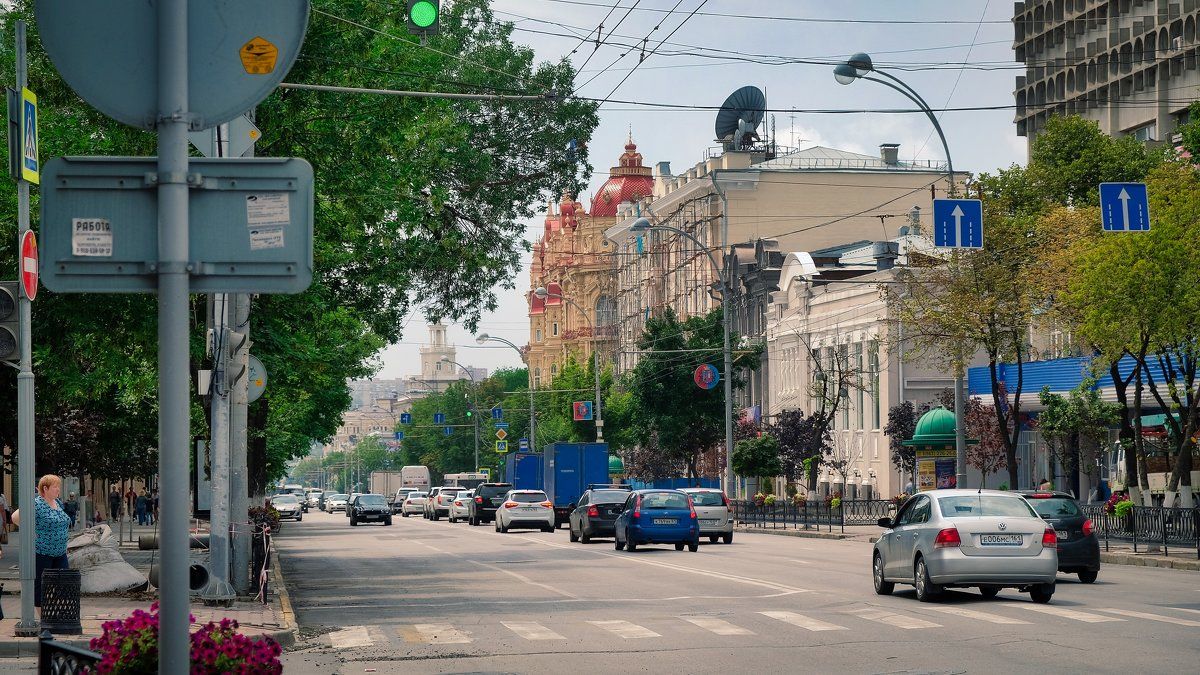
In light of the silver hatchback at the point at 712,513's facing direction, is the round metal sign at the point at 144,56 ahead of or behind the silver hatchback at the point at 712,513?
behind

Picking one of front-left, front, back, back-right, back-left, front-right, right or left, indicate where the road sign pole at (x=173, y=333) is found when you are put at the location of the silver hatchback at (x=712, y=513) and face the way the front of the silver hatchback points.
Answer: back

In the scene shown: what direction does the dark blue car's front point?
away from the camera

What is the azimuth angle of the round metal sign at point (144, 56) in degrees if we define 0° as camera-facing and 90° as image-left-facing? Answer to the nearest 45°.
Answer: approximately 180°

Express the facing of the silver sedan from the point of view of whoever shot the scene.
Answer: facing away from the viewer and to the left of the viewer

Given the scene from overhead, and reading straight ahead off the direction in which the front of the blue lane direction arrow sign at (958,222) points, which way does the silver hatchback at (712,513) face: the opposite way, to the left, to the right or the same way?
the opposite way

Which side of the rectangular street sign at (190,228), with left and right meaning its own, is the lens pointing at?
back

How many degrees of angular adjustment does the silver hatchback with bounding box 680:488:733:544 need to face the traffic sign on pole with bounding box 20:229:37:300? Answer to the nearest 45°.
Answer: approximately 180°
